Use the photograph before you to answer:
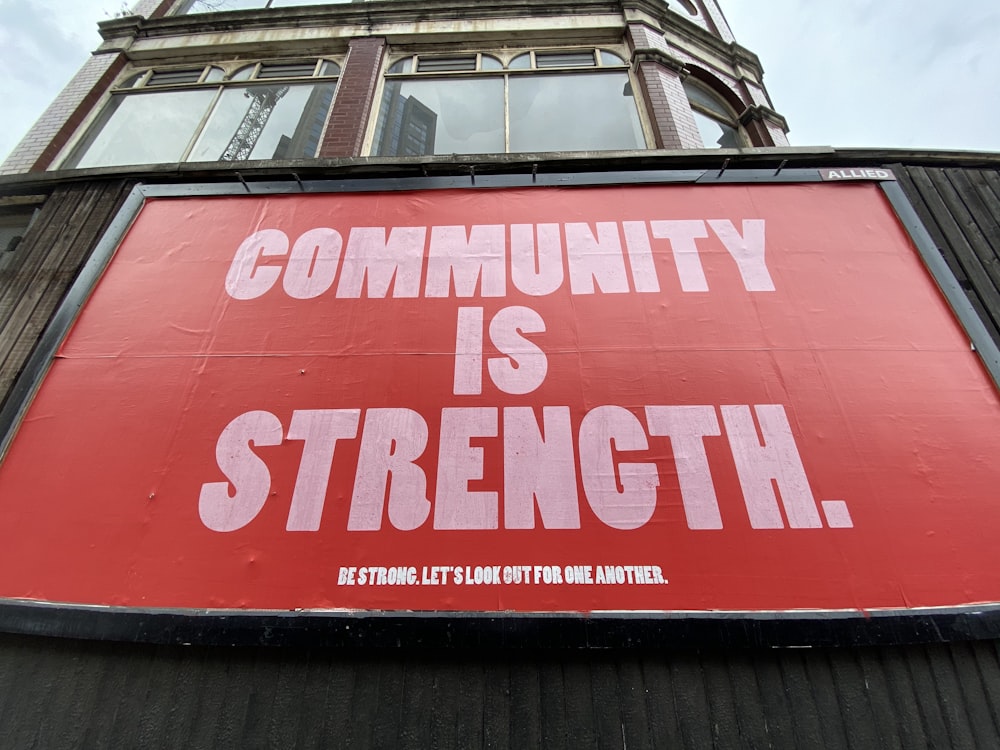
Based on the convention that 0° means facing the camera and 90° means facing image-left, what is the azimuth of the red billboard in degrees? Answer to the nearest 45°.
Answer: approximately 0°
